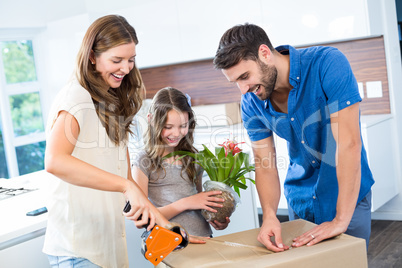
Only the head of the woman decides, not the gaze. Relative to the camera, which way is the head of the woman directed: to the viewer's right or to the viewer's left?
to the viewer's right

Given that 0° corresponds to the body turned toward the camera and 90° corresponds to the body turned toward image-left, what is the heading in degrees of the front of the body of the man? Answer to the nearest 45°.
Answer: approximately 45°

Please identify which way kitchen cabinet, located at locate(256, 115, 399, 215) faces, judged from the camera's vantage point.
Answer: facing the viewer and to the left of the viewer

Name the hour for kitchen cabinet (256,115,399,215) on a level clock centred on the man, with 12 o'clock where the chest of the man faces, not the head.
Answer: The kitchen cabinet is roughly at 5 o'clock from the man.

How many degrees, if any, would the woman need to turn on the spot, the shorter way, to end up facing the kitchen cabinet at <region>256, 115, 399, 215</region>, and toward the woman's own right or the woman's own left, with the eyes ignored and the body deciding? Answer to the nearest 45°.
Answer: approximately 90° to the woman's own left

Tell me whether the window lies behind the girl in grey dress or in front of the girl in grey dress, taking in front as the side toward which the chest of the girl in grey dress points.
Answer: behind

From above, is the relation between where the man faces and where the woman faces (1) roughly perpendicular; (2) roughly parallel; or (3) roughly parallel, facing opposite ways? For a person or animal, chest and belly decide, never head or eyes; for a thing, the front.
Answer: roughly perpendicular

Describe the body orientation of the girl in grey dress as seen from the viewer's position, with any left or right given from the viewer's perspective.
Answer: facing the viewer and to the right of the viewer

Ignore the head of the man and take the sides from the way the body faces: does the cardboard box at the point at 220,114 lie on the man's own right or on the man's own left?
on the man's own right
